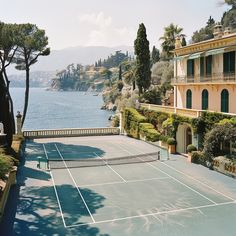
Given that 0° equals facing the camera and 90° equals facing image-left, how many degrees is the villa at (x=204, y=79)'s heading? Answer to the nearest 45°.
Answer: approximately 45°

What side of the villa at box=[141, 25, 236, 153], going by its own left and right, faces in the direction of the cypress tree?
right

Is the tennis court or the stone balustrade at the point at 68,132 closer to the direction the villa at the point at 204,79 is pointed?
the tennis court

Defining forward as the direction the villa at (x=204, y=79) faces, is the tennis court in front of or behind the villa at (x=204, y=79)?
in front
